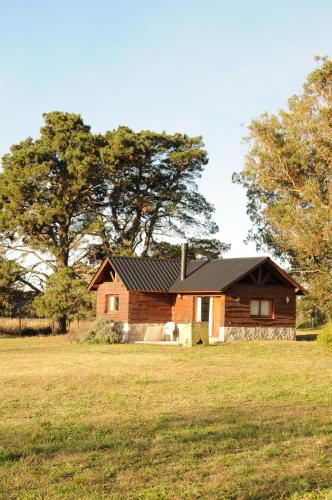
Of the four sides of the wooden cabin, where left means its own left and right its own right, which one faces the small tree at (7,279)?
right

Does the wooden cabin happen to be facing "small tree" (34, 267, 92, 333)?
no

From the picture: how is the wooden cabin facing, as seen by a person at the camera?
facing the viewer and to the left of the viewer

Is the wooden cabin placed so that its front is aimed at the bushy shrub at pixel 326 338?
no

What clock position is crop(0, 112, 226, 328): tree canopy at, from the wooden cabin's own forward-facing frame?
The tree canopy is roughly at 3 o'clock from the wooden cabin.

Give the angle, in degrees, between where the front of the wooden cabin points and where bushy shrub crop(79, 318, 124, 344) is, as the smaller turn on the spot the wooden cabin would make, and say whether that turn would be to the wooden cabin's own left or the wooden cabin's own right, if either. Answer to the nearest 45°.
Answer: approximately 45° to the wooden cabin's own right
